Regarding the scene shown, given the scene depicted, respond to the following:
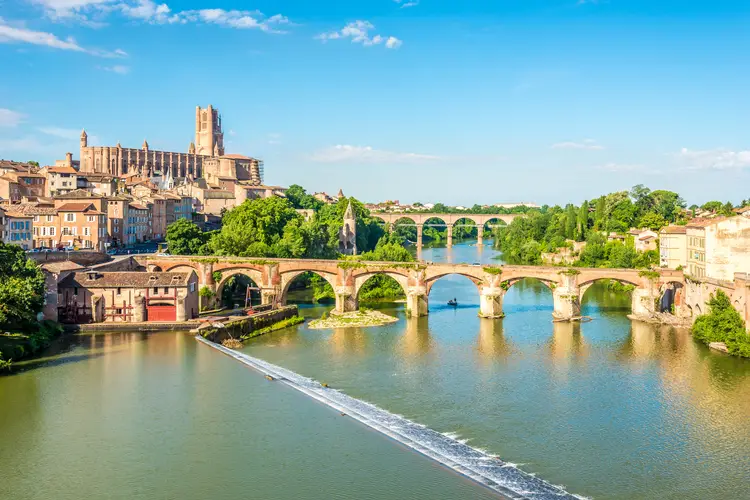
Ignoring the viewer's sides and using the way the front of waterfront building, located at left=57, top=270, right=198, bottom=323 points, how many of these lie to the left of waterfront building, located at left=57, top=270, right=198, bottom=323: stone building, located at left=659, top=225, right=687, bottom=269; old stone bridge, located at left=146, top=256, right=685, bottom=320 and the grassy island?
3

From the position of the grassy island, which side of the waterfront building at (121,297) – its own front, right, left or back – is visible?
left

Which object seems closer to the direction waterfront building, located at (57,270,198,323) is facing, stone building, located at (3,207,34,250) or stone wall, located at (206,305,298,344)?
the stone wall

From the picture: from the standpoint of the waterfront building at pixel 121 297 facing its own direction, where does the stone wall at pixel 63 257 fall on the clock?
The stone wall is roughly at 5 o'clock from the waterfront building.

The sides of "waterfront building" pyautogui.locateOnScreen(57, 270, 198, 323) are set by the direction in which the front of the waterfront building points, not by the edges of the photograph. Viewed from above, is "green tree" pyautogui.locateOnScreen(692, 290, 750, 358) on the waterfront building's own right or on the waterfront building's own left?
on the waterfront building's own left

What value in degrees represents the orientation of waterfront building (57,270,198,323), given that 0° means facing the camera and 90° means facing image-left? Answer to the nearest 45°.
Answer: approximately 0°

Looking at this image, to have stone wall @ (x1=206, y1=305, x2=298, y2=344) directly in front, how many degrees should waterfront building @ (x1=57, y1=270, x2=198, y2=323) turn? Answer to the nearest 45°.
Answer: approximately 90° to its left

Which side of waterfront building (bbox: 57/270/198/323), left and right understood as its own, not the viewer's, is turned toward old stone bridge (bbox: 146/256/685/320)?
left

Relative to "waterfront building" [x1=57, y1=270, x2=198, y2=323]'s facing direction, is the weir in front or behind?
in front

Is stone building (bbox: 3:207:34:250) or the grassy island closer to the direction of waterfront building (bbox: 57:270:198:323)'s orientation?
the grassy island

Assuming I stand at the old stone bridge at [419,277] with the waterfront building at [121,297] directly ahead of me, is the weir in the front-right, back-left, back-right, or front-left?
front-left
